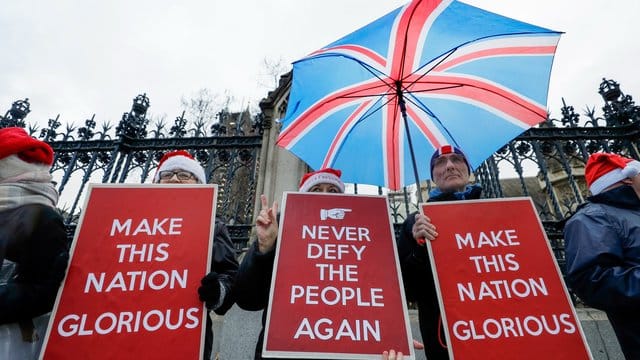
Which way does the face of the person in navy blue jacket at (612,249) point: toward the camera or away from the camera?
away from the camera

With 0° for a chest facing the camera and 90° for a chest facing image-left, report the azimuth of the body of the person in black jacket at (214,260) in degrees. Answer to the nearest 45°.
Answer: approximately 0°

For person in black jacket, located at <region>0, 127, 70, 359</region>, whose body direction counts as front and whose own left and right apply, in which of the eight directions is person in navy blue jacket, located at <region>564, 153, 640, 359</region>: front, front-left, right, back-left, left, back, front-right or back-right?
back-left

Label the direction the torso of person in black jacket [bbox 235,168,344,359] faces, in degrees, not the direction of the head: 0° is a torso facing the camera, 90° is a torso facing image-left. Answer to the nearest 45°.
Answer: approximately 0°

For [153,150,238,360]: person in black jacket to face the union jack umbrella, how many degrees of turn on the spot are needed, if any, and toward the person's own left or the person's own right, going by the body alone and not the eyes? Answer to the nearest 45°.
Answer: approximately 45° to the person's own left
